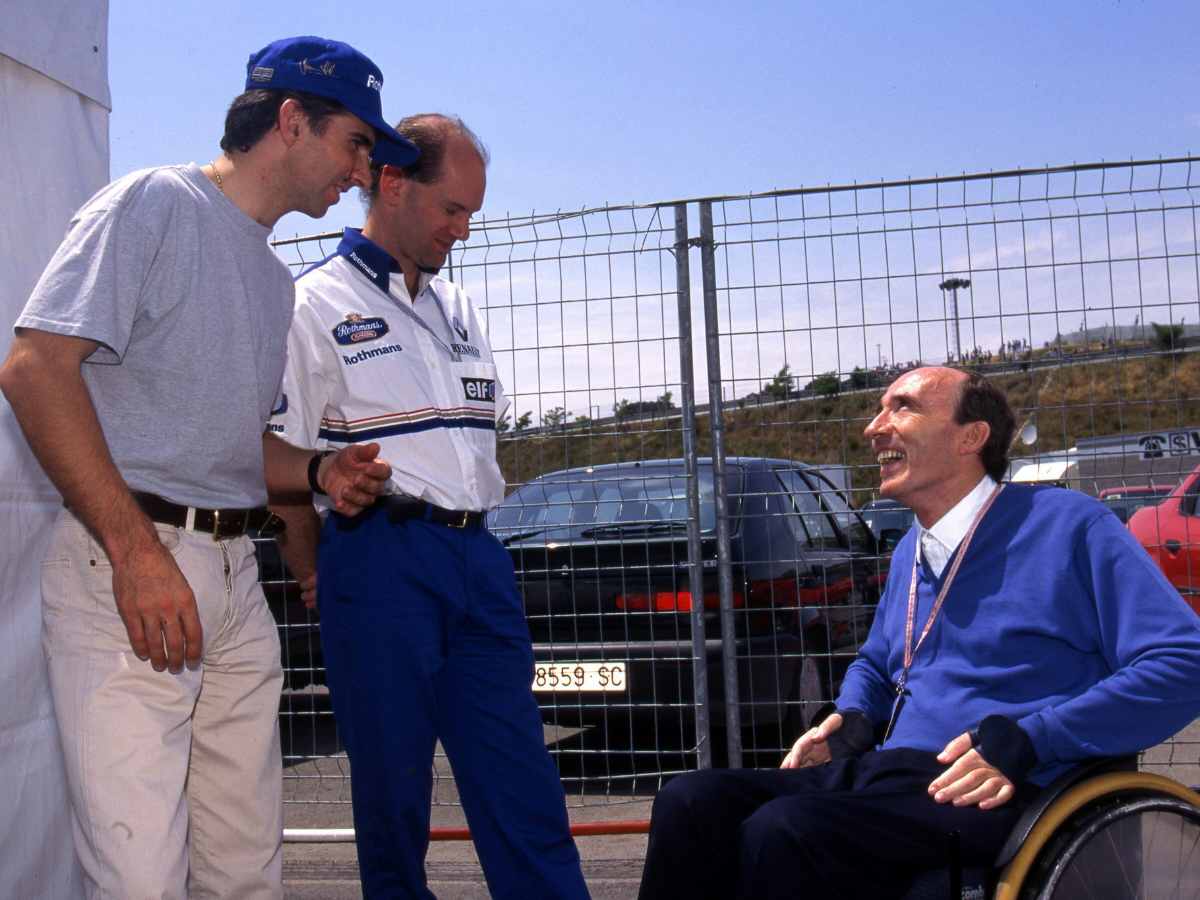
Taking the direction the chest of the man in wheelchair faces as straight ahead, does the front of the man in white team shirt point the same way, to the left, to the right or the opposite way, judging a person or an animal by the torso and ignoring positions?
to the left

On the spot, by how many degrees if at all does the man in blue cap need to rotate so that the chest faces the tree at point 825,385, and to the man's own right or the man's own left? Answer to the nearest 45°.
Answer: approximately 90° to the man's own left

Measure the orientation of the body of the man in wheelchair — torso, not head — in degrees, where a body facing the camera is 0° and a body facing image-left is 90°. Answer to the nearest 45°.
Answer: approximately 45°

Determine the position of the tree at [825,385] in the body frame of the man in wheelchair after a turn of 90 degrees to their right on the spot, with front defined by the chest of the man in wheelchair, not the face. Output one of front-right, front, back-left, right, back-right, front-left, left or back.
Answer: front-right

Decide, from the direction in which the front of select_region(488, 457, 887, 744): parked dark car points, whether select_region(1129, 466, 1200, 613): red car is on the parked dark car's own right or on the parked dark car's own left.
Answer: on the parked dark car's own right

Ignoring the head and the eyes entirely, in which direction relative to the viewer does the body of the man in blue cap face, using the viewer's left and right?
facing the viewer and to the right of the viewer

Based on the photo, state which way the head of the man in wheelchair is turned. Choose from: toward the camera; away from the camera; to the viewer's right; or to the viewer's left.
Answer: to the viewer's left

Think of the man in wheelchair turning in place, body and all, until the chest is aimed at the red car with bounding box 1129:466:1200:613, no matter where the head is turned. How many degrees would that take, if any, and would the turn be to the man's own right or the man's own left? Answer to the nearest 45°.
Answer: approximately 135° to the man's own right

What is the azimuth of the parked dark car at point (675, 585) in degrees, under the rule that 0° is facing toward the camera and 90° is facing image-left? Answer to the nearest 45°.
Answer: approximately 225°

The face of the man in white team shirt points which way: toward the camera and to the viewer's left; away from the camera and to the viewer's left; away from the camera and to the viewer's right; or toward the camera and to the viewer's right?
toward the camera and to the viewer's right

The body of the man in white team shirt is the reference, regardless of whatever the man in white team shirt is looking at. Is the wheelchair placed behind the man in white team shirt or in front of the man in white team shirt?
in front

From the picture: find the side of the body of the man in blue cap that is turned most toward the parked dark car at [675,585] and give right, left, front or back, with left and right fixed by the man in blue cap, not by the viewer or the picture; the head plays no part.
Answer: left

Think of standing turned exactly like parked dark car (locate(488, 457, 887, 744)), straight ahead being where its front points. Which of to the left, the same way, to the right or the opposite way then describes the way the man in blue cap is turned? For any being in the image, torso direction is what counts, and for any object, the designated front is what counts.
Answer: to the right

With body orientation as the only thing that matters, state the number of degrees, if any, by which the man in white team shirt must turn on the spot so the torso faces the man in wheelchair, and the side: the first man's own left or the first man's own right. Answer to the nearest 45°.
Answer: approximately 45° to the first man's own left

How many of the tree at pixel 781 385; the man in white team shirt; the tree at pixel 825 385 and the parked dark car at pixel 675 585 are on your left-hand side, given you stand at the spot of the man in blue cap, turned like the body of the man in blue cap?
4
